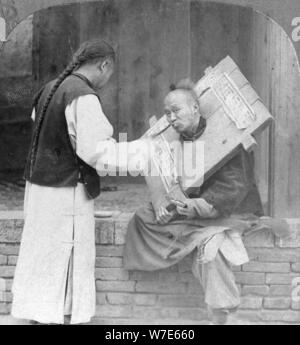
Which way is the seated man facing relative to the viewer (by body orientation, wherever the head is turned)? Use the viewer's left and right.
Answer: facing the viewer and to the left of the viewer

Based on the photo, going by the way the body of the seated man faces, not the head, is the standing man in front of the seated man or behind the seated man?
in front

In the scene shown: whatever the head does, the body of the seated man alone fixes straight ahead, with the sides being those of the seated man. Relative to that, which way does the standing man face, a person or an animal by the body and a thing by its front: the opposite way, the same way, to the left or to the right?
the opposite way

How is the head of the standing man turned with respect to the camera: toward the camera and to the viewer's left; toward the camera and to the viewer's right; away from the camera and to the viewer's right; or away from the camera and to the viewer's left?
away from the camera and to the viewer's right

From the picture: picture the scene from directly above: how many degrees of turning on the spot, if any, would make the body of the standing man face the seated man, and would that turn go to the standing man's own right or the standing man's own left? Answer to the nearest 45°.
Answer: approximately 45° to the standing man's own right

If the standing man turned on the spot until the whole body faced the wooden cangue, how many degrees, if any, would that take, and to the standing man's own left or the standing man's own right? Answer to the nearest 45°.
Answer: approximately 45° to the standing man's own right

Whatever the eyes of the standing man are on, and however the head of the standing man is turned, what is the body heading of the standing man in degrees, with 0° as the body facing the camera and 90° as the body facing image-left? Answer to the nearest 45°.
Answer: approximately 225°
